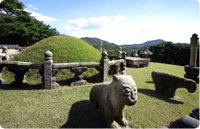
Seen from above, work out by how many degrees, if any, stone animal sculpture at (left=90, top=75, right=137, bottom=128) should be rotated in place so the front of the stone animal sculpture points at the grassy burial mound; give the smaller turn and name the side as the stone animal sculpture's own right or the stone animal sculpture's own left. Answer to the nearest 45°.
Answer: approximately 180°

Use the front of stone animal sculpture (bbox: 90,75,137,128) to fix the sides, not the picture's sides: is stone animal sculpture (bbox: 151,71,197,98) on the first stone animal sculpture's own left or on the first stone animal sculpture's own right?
on the first stone animal sculpture's own left

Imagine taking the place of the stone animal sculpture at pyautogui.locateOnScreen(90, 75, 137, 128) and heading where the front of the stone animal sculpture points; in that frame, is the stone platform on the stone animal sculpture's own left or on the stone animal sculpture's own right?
on the stone animal sculpture's own left

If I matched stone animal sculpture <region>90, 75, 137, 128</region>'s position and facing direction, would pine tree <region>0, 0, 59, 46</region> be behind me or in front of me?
behind
